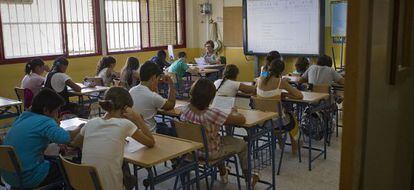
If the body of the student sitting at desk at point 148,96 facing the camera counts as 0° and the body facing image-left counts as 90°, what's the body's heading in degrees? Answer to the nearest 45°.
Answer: approximately 225°

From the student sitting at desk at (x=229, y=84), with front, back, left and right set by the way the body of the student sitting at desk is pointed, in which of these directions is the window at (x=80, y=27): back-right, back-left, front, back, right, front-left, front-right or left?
left

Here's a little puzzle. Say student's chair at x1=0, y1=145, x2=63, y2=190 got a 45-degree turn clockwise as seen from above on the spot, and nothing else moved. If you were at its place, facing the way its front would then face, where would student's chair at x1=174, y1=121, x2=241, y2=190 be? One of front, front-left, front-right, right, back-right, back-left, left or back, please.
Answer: front

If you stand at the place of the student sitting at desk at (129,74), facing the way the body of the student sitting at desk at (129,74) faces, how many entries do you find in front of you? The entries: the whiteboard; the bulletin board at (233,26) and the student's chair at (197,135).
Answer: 2

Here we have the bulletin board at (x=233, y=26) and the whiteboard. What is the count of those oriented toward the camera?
2

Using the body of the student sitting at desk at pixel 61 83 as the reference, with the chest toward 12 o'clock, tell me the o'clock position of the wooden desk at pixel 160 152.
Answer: The wooden desk is roughly at 4 o'clock from the student sitting at desk.

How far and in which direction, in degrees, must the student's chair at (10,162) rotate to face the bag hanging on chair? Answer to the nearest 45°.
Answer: approximately 45° to its right

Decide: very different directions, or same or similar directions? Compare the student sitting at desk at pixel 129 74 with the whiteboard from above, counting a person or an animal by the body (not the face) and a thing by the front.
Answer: very different directions

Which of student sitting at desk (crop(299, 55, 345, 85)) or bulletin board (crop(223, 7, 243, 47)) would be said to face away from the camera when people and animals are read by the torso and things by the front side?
the student sitting at desk

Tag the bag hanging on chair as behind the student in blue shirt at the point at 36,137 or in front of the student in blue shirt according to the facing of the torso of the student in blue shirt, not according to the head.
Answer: in front

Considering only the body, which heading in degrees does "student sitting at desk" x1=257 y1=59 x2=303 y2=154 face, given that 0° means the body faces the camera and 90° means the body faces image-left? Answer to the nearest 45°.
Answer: approximately 225°

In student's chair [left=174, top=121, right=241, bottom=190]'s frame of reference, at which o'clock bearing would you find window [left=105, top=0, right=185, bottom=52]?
The window is roughly at 10 o'clock from the student's chair.

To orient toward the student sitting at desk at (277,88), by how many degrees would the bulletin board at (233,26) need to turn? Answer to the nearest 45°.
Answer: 0° — it already faces them

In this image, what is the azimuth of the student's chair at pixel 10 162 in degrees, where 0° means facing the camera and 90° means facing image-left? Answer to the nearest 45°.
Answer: approximately 225°

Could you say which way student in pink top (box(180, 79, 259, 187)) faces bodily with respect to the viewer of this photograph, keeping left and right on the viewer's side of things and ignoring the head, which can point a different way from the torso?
facing away from the viewer and to the right of the viewer

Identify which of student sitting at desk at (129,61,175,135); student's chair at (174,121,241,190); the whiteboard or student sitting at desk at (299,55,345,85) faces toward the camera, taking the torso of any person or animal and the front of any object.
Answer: the whiteboard

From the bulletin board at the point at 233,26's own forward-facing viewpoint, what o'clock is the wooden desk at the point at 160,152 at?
The wooden desk is roughly at 12 o'clock from the bulletin board.

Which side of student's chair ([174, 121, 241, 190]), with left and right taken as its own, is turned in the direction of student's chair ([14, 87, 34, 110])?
left

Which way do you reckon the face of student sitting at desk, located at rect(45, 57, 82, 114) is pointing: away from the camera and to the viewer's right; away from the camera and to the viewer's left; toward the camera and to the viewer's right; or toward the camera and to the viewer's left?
away from the camera and to the viewer's right

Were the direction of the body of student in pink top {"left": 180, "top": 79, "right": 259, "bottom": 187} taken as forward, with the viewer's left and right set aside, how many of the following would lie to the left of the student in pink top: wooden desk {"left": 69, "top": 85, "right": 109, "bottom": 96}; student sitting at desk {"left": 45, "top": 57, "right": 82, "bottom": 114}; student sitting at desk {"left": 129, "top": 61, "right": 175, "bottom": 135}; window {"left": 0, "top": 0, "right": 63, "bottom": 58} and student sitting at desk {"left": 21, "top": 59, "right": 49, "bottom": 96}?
5

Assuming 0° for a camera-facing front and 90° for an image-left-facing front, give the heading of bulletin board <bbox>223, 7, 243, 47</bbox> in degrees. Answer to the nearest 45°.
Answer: approximately 0°
